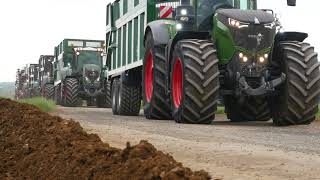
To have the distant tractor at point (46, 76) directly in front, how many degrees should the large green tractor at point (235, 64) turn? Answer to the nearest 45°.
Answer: approximately 180°

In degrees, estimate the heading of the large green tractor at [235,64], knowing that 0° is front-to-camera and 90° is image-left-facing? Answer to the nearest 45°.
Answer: approximately 315°
